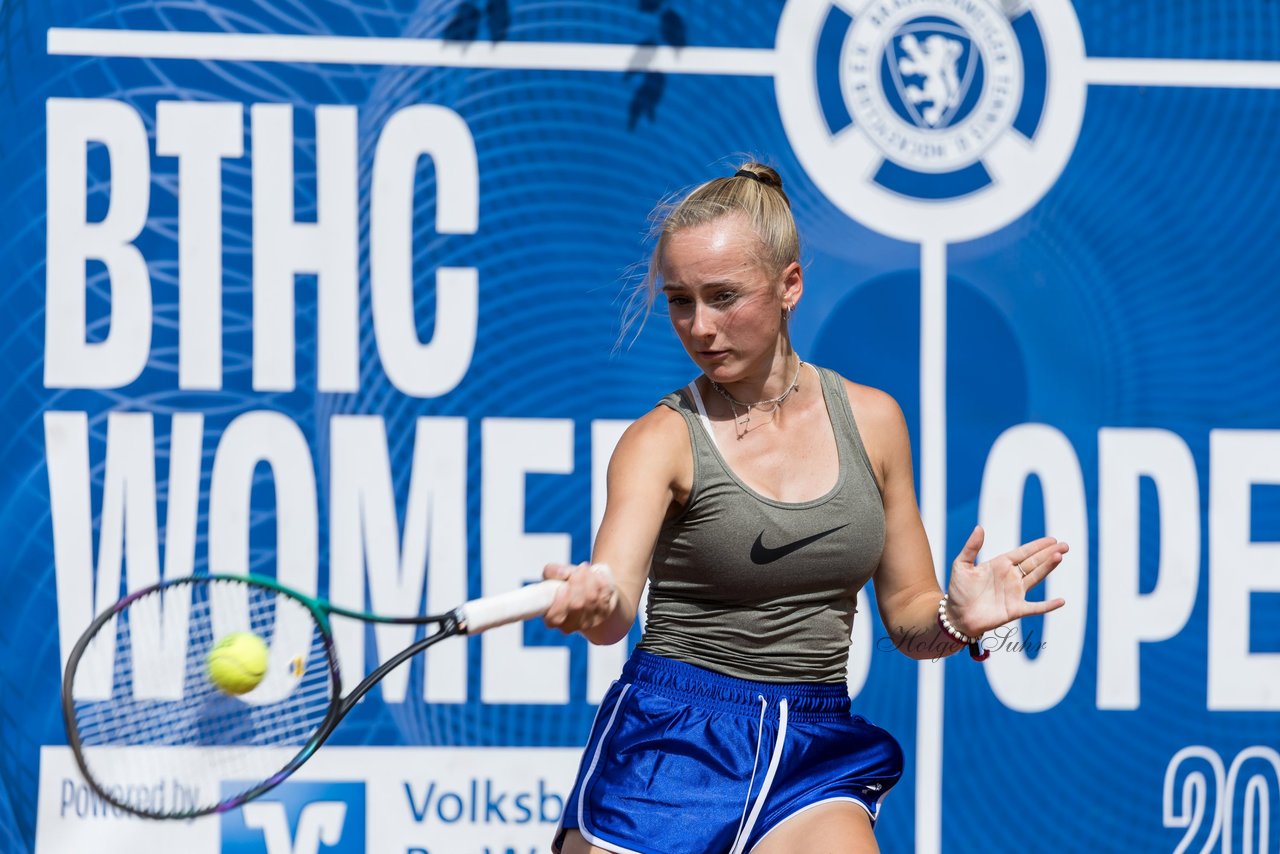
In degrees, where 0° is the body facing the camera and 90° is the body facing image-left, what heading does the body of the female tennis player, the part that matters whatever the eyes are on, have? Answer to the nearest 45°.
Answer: approximately 0°

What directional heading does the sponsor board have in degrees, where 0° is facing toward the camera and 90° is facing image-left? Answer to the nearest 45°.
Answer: approximately 0°

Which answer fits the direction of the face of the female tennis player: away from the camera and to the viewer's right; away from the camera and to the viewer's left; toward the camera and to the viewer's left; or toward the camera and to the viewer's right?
toward the camera and to the viewer's left

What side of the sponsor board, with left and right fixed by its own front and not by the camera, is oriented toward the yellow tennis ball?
front

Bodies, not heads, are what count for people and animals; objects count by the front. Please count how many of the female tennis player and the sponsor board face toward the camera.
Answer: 2

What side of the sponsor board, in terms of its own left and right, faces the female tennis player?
front

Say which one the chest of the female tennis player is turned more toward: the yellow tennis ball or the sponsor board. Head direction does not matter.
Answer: the yellow tennis ball

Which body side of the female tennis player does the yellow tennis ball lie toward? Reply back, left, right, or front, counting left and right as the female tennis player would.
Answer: right
